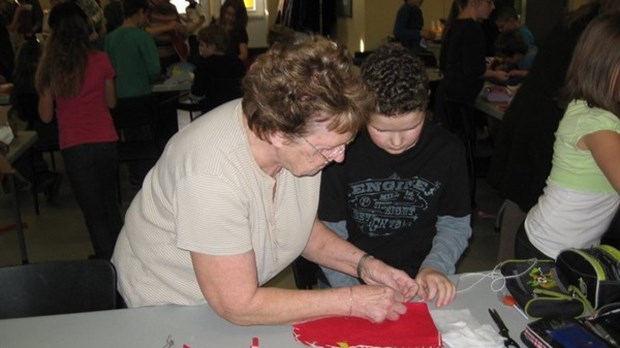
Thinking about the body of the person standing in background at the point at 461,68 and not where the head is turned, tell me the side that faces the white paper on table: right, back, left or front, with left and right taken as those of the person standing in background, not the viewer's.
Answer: right

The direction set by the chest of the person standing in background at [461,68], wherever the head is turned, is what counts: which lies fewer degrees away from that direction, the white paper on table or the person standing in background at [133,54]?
the white paper on table

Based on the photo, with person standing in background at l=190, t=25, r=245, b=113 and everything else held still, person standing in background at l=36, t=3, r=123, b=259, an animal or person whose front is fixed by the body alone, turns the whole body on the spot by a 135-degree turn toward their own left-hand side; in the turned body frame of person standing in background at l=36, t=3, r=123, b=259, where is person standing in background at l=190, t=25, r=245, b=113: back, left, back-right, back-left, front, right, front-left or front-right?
back

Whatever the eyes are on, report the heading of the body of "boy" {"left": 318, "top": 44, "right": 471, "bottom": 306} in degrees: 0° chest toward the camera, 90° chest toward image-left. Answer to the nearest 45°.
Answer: approximately 0°

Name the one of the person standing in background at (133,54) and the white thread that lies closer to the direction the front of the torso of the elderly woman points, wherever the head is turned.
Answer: the white thread

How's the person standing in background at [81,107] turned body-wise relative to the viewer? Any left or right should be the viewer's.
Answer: facing away from the viewer

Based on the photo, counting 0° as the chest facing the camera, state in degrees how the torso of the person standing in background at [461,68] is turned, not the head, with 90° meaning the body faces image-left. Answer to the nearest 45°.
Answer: approximately 270°

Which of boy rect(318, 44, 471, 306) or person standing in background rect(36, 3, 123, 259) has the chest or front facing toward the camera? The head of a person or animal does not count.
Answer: the boy
